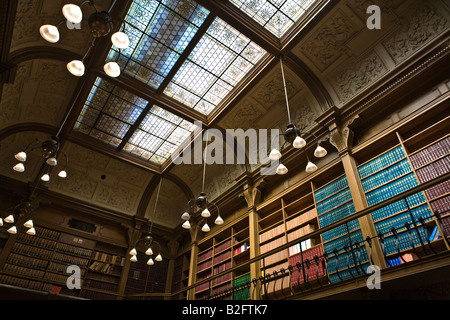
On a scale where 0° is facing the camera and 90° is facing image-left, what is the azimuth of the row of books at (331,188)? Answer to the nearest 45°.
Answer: approximately 45°

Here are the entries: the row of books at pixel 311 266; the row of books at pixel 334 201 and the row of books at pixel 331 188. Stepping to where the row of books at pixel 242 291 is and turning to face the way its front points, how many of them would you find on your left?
3

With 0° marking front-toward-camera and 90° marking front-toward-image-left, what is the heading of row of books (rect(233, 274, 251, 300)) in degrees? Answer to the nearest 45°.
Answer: approximately 45°

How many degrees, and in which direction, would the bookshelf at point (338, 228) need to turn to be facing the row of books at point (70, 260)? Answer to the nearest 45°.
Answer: approximately 45° to its right
